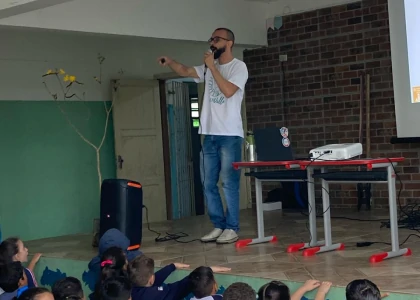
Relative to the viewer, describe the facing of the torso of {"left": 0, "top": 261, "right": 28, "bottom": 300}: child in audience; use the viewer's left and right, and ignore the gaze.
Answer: facing away from the viewer and to the right of the viewer

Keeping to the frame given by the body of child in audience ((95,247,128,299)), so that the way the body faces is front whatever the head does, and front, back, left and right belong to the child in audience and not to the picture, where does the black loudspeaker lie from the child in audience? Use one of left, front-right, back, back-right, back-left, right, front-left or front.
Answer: front-left

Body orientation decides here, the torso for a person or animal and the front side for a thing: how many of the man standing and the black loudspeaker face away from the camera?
0

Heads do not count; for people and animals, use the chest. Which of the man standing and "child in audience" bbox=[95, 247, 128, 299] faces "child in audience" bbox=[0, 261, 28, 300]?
the man standing

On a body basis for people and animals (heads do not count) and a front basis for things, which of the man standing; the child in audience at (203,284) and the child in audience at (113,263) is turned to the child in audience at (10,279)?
the man standing

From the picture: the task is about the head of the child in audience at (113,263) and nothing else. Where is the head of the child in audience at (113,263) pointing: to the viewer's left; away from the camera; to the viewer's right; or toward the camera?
away from the camera

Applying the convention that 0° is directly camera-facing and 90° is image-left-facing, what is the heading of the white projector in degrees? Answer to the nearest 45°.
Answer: approximately 225°

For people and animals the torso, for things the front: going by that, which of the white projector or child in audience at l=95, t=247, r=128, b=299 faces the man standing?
the child in audience

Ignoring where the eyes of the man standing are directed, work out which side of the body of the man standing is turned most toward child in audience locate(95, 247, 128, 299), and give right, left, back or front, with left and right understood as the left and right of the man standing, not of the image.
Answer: front

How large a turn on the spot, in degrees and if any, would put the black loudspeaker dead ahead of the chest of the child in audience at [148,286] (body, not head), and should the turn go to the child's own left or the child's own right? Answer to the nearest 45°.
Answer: approximately 45° to the child's own left

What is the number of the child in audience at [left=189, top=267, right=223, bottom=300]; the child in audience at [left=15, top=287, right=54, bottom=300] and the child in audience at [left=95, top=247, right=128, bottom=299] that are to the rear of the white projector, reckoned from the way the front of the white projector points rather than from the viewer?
3
